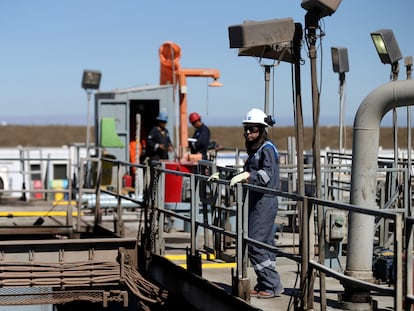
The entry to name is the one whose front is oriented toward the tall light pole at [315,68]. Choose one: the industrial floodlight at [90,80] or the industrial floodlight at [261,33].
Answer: the industrial floodlight at [90,80]

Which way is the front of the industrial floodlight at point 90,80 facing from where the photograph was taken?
facing the viewer

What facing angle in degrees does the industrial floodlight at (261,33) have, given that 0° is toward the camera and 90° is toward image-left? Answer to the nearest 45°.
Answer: approximately 90°

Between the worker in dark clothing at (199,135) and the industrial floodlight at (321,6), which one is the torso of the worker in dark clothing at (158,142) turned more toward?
the industrial floodlight

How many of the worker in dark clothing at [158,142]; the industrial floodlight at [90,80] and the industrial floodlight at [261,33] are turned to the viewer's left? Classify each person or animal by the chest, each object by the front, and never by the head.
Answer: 1

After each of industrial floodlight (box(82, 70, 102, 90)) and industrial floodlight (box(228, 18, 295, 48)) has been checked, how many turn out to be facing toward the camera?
1

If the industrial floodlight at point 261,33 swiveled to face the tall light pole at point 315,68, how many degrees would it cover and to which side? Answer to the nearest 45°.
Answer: approximately 180°

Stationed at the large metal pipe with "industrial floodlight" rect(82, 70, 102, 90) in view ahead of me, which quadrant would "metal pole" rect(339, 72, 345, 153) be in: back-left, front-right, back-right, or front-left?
front-right

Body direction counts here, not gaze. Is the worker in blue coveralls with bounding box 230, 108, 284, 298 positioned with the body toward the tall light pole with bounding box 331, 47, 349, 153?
no

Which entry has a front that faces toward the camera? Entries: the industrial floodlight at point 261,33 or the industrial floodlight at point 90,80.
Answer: the industrial floodlight at point 90,80

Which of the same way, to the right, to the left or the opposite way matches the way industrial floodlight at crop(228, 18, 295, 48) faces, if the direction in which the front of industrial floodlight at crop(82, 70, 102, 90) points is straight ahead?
to the right
